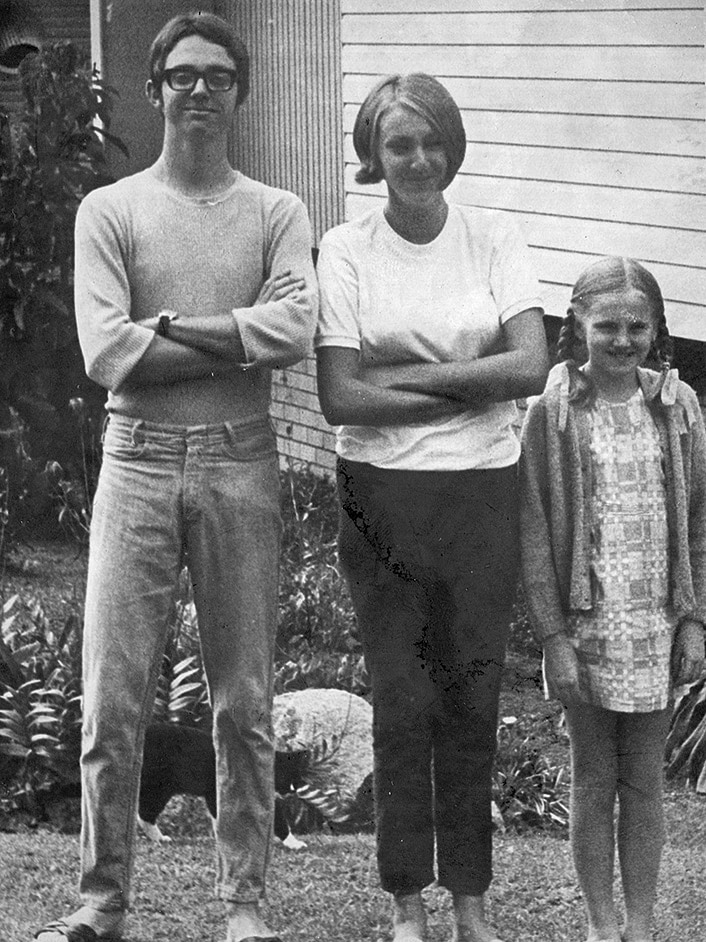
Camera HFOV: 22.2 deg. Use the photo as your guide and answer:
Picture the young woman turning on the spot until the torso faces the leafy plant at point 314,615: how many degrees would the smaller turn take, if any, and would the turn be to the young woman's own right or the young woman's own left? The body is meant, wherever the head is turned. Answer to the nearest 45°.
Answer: approximately 180°

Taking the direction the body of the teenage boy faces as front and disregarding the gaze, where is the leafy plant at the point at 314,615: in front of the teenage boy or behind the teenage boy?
behind

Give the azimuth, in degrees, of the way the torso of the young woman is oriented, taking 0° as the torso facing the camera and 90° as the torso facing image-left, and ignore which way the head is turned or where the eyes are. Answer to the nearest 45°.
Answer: approximately 0°

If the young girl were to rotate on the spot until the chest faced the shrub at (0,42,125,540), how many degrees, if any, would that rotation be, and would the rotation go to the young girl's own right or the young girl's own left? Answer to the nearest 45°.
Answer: approximately 135° to the young girl's own right

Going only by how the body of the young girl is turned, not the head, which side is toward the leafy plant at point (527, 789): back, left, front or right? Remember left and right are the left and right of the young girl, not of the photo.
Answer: back

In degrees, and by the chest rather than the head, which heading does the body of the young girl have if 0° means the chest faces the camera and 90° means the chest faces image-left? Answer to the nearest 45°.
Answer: approximately 0°

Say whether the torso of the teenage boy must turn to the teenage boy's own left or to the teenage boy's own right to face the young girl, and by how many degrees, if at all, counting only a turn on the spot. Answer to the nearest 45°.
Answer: approximately 90° to the teenage boy's own left
